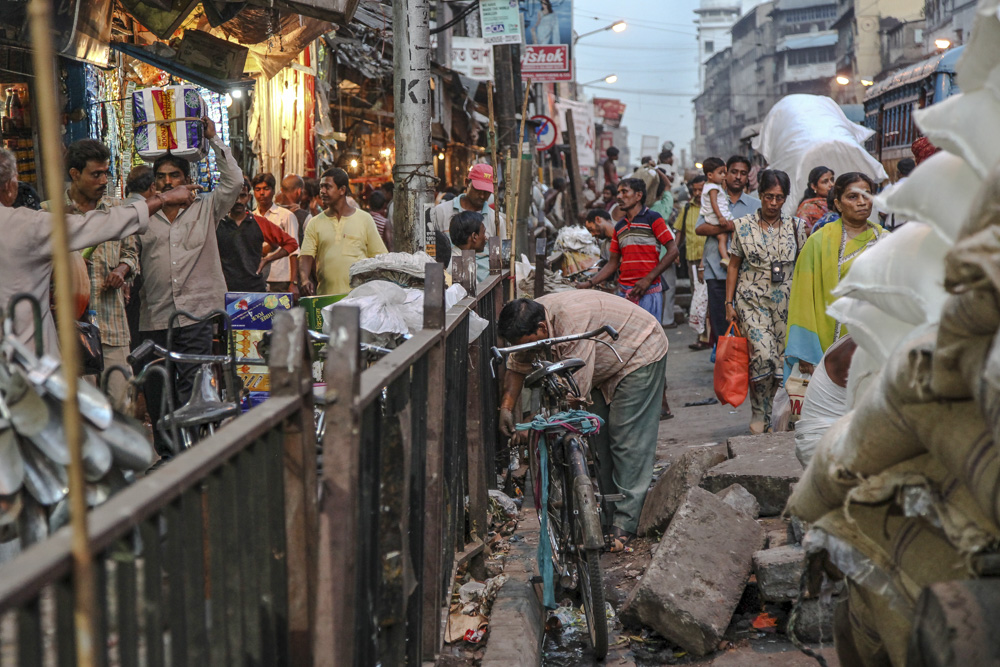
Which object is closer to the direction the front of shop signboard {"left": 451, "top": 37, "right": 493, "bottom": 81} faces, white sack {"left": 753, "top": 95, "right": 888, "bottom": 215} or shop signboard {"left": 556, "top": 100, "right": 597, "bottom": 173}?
the white sack

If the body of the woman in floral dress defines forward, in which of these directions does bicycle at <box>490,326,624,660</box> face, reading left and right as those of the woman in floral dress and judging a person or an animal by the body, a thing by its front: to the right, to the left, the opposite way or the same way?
the opposite way

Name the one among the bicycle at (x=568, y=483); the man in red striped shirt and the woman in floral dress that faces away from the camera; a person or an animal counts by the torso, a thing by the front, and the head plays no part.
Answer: the bicycle

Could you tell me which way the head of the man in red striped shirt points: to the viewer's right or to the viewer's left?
to the viewer's left

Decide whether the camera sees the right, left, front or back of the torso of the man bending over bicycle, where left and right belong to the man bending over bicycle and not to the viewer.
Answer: left

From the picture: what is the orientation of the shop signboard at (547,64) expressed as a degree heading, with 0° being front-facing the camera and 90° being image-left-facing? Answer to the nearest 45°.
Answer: approximately 0°

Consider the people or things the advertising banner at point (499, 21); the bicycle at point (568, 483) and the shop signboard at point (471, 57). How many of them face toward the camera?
2

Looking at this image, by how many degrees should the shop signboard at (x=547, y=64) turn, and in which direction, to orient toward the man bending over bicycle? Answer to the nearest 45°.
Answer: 0° — it already faces them

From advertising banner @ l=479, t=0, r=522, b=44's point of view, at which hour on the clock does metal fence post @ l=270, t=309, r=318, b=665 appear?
The metal fence post is roughly at 12 o'clock from the advertising banner.

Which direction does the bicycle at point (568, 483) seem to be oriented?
away from the camera
